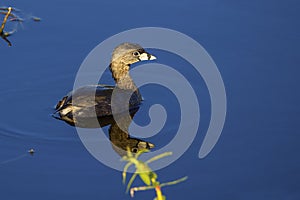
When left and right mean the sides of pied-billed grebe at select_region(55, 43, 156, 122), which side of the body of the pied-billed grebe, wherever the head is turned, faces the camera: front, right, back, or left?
right
